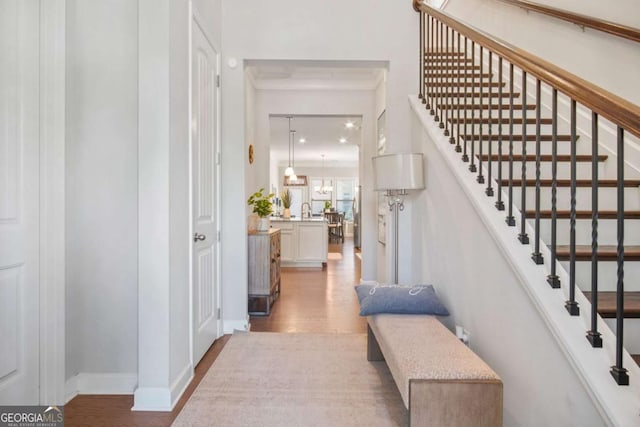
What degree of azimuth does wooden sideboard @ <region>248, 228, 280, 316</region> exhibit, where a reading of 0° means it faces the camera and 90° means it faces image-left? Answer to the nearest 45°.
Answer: approximately 270°

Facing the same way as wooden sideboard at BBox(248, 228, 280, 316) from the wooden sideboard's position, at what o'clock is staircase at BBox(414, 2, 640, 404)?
The staircase is roughly at 2 o'clock from the wooden sideboard.

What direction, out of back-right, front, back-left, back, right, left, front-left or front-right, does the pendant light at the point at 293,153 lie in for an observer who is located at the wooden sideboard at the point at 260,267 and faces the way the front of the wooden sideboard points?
left

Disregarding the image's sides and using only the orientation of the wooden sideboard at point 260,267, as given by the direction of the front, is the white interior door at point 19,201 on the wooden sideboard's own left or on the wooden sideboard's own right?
on the wooden sideboard's own right

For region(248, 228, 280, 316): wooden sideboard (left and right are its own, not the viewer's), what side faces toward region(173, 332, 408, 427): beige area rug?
right

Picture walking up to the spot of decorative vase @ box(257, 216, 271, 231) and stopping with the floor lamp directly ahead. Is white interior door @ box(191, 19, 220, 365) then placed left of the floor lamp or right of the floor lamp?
right

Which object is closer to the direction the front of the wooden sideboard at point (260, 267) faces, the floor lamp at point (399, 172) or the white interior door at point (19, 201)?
the floor lamp

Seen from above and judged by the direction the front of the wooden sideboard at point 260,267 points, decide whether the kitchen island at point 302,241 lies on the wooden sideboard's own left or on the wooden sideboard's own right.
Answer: on the wooden sideboard's own left

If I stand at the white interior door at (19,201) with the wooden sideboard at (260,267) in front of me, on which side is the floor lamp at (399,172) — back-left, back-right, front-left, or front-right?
front-right

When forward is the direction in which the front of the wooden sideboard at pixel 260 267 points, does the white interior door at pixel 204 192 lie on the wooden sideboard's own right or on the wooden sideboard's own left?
on the wooden sideboard's own right

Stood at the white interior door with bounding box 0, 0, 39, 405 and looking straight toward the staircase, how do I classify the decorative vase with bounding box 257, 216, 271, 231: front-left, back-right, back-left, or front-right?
front-left

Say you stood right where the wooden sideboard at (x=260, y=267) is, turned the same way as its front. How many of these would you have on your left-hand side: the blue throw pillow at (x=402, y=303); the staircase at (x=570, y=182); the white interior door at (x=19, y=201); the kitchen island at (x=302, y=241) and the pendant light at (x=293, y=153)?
2

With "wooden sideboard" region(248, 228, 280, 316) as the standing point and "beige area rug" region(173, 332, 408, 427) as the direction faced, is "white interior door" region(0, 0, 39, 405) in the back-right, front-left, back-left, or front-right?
front-right

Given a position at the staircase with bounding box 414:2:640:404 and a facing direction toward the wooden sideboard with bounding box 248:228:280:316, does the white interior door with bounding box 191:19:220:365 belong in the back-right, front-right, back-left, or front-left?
front-left
